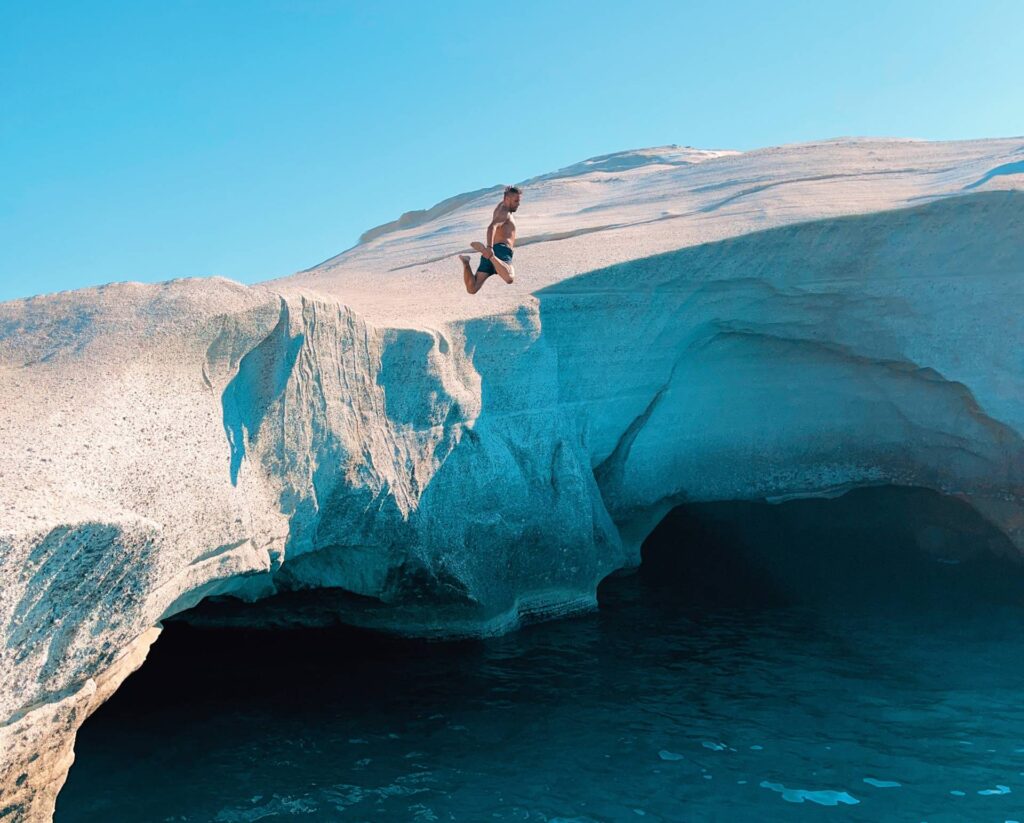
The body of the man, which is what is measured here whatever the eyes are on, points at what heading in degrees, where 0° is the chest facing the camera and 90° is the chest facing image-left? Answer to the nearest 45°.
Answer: approximately 270°
